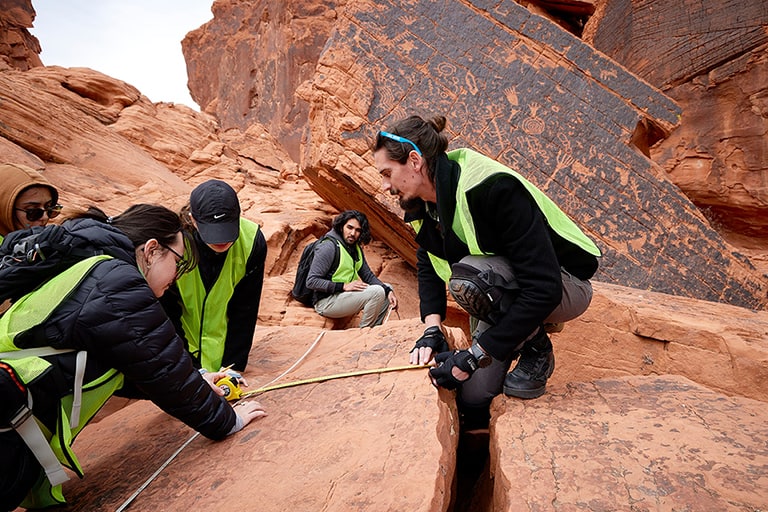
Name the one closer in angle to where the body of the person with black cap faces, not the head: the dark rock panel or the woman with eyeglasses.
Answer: the woman with eyeglasses

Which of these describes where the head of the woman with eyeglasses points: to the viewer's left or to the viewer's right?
to the viewer's right

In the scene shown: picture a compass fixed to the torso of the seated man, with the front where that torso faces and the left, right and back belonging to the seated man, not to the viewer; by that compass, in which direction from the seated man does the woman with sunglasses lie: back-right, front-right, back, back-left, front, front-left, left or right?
right

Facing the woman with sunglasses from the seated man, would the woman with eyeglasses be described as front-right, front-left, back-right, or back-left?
front-left

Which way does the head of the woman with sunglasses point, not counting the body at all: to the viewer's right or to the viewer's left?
to the viewer's right

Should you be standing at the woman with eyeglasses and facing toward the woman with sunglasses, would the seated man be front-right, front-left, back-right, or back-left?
front-right

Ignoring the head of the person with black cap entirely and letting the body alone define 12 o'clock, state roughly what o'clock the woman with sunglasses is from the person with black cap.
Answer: The woman with sunglasses is roughly at 4 o'clock from the person with black cap.

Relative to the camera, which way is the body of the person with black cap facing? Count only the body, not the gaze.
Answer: toward the camera

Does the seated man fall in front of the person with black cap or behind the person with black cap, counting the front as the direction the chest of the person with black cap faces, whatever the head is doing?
behind

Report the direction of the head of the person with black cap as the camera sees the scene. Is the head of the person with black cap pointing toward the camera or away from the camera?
toward the camera

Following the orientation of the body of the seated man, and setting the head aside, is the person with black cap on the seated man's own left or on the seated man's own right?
on the seated man's own right
